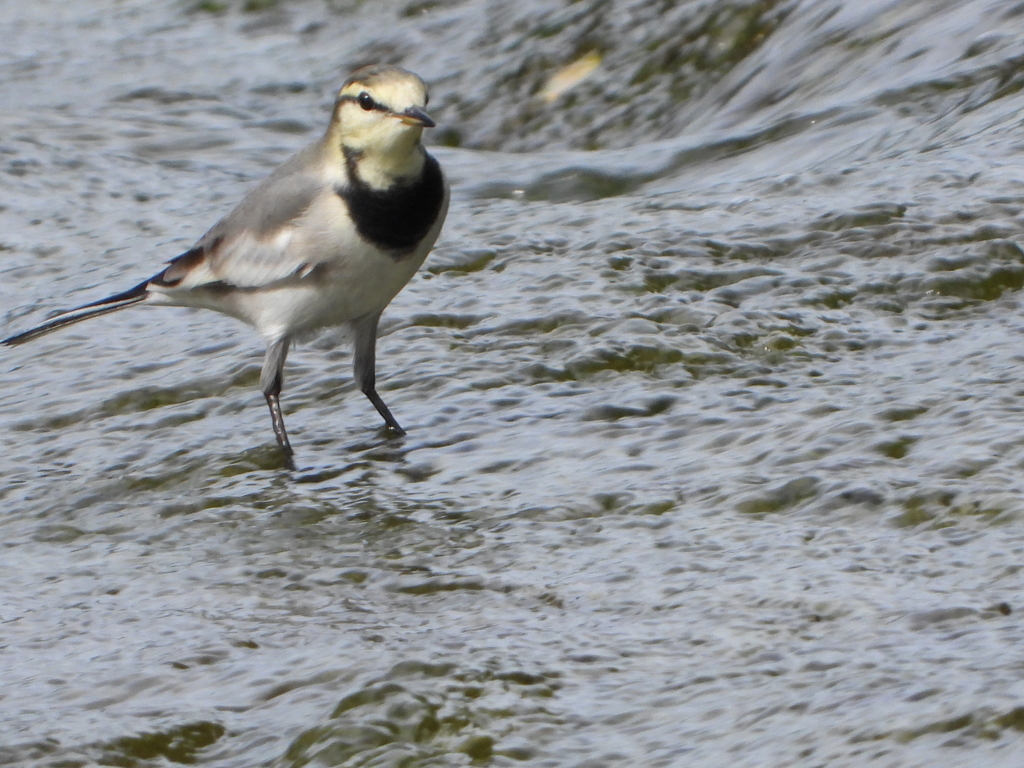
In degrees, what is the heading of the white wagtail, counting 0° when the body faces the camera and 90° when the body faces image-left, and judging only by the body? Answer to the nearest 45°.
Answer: approximately 315°
